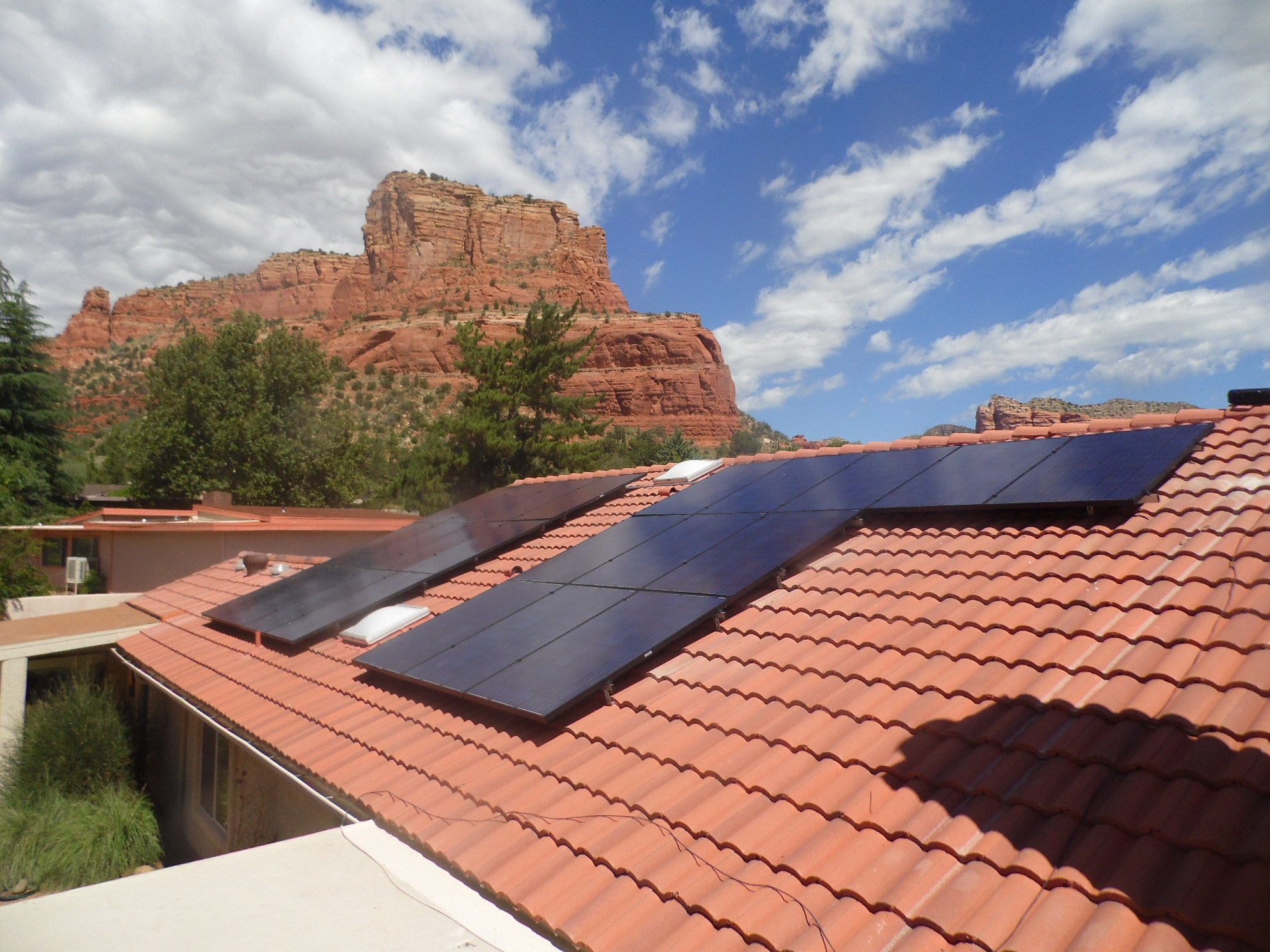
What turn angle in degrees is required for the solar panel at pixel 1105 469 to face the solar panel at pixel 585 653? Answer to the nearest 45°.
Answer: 0° — it already faces it

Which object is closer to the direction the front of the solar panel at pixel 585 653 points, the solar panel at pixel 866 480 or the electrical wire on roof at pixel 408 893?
the electrical wire on roof

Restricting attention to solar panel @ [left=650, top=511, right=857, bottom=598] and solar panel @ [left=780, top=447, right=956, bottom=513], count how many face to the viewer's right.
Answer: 0

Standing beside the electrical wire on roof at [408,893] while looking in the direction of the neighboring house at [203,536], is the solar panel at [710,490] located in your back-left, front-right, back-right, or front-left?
front-right

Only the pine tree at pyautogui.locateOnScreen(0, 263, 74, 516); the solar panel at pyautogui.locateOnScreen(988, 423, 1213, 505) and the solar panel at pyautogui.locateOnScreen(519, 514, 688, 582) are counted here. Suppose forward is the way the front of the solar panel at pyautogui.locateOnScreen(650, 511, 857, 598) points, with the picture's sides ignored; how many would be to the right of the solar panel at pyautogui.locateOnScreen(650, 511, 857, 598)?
2

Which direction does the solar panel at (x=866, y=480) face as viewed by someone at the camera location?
facing the viewer and to the left of the viewer

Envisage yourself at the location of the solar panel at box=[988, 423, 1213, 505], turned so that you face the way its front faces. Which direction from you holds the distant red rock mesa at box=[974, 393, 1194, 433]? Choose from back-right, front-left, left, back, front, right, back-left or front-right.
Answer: back-right

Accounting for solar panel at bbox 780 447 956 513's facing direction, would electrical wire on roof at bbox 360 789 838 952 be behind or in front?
in front

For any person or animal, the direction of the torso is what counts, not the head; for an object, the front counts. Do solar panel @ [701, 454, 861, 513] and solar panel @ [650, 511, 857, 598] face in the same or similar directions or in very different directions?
same or similar directions

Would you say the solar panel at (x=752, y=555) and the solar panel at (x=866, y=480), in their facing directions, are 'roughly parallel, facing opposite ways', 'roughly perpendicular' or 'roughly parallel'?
roughly parallel

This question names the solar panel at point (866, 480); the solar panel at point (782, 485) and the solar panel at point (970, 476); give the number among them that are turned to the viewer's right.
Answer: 0

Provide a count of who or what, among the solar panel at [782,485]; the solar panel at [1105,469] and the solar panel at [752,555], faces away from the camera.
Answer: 0

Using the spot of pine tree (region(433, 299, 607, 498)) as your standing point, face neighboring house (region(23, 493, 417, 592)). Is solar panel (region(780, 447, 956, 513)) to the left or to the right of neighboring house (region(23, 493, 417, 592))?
left

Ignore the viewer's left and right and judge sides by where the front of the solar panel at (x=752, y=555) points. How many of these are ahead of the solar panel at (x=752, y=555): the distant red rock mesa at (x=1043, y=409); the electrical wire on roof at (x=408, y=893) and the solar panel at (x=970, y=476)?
1

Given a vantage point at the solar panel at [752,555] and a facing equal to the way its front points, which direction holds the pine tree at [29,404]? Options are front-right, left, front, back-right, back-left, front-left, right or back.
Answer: right

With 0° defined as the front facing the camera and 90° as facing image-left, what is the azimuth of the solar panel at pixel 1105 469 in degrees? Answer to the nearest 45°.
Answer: approximately 45°

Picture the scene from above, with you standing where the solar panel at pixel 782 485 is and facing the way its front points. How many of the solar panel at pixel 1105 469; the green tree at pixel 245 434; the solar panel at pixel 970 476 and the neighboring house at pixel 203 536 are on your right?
2

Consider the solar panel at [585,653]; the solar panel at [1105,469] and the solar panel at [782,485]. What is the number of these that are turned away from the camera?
0
